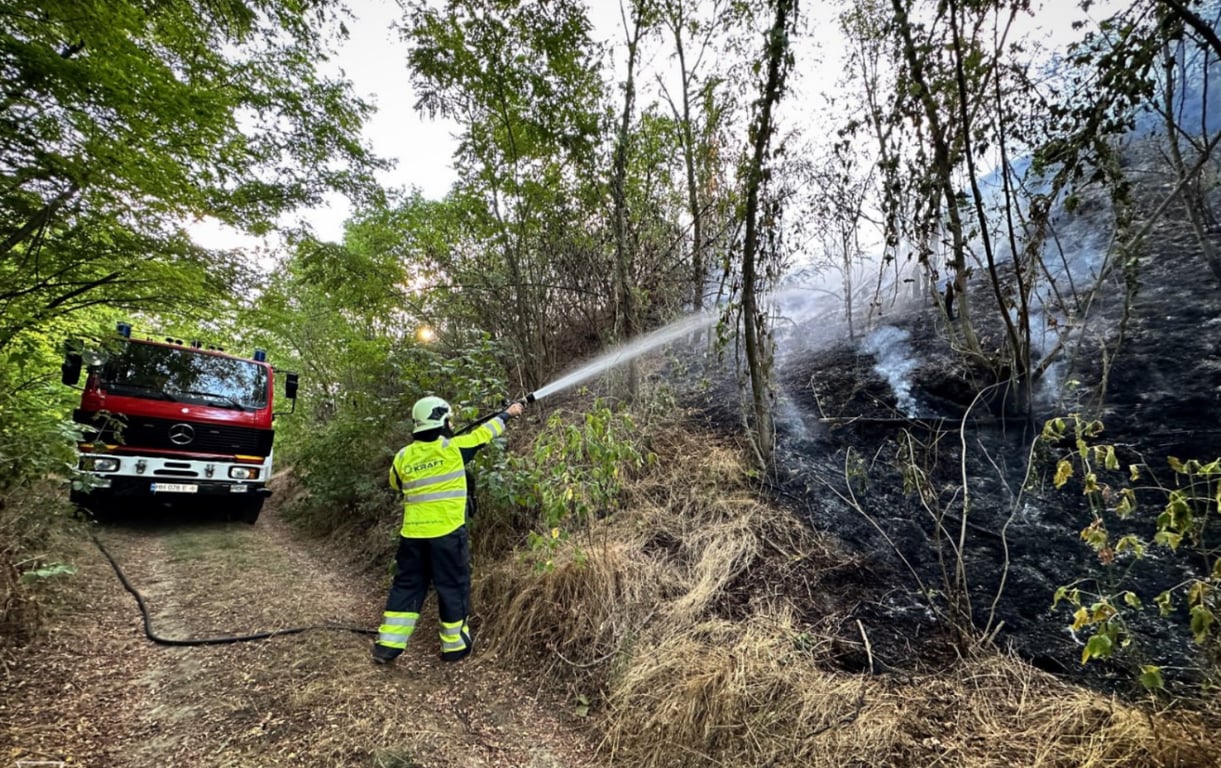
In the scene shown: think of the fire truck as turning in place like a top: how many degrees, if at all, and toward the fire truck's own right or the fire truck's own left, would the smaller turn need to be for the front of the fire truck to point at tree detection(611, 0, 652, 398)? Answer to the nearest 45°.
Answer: approximately 45° to the fire truck's own left

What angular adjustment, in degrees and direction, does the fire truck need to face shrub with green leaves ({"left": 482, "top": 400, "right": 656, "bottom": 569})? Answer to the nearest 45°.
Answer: approximately 45° to its left

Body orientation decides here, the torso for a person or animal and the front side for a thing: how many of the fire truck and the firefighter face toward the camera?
1

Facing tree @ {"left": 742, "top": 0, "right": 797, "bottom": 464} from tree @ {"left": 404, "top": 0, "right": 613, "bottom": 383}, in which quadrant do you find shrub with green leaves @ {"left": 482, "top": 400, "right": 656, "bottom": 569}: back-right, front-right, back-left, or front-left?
front-right

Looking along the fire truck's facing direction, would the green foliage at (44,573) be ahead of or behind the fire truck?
ahead

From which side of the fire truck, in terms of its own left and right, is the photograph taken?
front

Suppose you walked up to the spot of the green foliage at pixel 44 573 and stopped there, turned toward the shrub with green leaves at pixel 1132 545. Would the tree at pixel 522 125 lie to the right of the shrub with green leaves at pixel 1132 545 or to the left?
left

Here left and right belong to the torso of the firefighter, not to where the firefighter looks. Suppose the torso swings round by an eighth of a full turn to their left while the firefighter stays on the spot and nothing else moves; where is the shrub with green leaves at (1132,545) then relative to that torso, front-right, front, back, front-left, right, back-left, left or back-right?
back-right

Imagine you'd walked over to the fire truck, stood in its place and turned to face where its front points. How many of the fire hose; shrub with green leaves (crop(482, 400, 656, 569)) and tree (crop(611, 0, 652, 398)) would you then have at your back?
0

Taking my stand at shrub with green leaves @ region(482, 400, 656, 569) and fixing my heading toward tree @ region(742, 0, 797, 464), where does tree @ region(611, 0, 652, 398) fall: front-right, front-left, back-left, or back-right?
front-left

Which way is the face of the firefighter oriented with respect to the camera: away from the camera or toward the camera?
away from the camera

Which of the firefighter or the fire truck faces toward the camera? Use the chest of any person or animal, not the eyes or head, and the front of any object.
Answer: the fire truck

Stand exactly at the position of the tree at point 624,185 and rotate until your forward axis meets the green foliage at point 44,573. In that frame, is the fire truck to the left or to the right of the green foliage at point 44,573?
right

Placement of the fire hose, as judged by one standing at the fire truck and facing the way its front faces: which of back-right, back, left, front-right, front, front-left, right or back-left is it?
front

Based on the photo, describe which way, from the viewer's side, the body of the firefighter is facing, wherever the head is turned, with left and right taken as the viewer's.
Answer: facing away from the viewer and to the right of the viewer
